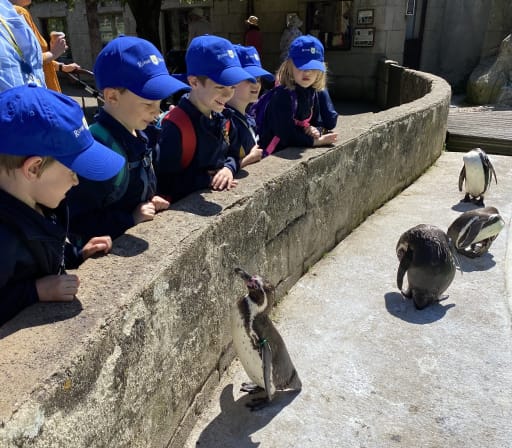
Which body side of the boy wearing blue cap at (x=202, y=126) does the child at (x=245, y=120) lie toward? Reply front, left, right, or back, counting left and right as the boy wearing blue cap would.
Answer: left

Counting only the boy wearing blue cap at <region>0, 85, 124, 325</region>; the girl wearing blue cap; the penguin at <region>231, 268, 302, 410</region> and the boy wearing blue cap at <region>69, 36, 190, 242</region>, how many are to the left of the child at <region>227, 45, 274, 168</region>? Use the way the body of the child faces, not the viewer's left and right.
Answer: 1

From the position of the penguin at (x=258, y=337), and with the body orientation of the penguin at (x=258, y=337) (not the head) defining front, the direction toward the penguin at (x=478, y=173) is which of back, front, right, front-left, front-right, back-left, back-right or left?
back-right

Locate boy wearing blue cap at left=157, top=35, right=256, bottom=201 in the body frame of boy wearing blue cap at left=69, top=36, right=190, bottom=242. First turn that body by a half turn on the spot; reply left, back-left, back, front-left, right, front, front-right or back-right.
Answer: right

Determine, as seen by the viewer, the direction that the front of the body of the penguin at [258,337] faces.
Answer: to the viewer's left

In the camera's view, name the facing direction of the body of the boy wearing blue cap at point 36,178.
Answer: to the viewer's right

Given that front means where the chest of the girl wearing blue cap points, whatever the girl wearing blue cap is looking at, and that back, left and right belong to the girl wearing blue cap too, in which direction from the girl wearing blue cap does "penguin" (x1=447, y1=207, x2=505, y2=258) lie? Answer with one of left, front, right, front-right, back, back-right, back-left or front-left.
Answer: front-left

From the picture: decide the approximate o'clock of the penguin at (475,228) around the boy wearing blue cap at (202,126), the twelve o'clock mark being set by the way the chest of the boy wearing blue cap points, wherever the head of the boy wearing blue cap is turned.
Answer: The penguin is roughly at 10 o'clock from the boy wearing blue cap.

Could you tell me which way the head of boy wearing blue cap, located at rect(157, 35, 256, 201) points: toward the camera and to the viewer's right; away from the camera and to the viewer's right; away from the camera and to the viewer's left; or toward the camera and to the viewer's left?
toward the camera and to the viewer's right

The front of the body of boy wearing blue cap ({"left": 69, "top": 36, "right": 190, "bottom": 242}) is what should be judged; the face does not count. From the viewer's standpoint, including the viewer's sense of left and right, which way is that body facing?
facing the viewer and to the right of the viewer
